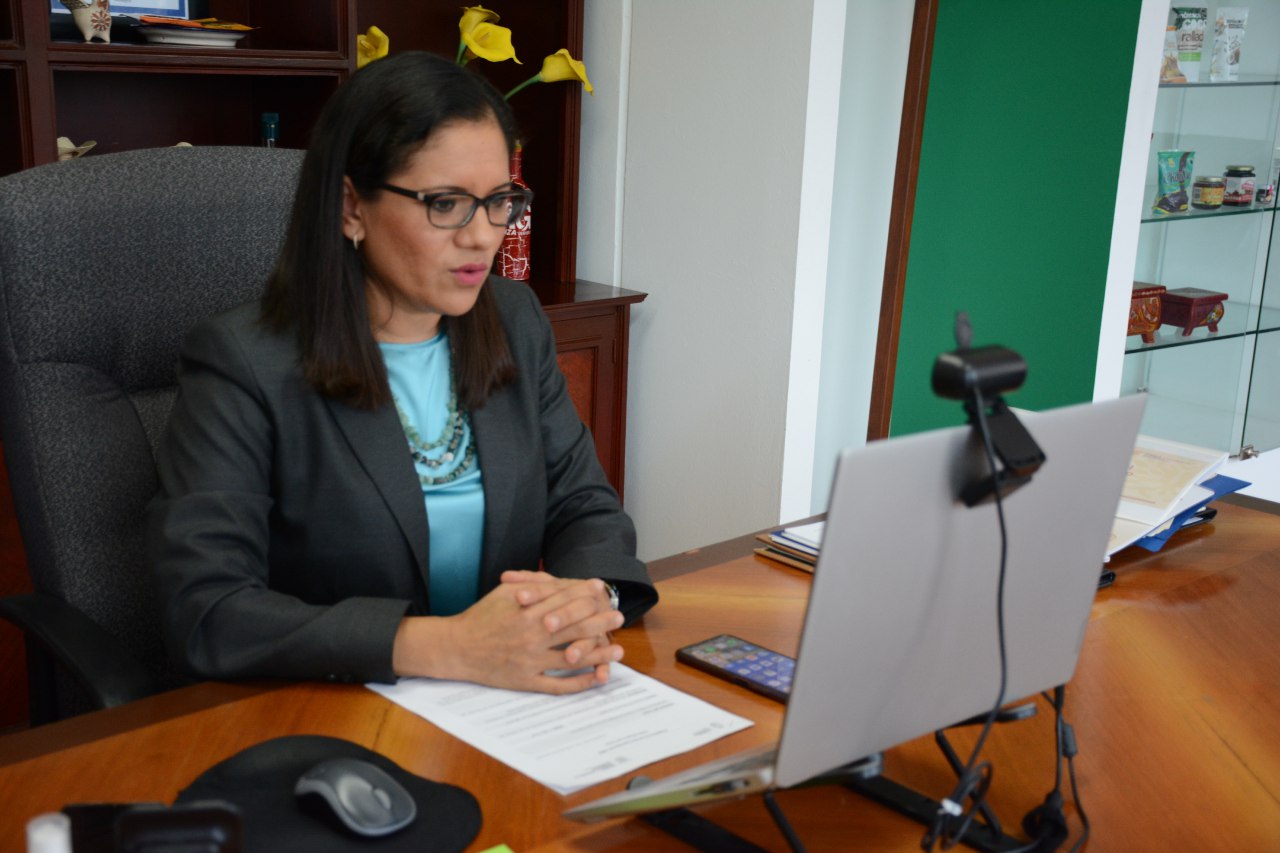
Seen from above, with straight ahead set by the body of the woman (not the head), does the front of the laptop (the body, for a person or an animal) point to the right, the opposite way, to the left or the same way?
the opposite way

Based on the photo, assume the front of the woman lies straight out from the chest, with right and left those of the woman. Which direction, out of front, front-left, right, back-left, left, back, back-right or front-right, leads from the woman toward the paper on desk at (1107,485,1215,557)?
front-left

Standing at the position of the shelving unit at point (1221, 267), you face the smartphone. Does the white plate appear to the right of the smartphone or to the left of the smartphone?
right

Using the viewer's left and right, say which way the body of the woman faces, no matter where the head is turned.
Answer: facing the viewer and to the right of the viewer

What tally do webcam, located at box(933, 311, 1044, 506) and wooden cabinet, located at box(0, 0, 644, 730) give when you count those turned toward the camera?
1

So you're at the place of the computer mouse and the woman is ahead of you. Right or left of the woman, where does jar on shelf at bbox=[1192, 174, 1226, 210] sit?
right

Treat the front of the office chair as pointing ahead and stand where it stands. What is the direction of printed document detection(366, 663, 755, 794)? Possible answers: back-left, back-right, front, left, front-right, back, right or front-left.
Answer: front

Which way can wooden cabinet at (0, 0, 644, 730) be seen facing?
toward the camera

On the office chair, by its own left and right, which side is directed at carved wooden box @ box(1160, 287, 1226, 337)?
left

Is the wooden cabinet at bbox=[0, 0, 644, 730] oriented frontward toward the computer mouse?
yes

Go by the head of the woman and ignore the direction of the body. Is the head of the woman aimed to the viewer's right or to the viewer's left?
to the viewer's right

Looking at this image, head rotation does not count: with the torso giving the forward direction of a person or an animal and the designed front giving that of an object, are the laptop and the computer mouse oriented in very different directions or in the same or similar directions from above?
very different directions

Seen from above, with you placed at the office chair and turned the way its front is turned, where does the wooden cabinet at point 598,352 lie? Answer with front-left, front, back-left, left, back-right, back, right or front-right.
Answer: left

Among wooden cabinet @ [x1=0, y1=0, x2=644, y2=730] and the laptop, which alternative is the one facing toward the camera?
the wooden cabinet

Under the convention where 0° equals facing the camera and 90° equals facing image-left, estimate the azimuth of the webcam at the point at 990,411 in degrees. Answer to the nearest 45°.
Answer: approximately 135°

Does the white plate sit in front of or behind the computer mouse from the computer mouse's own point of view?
behind
